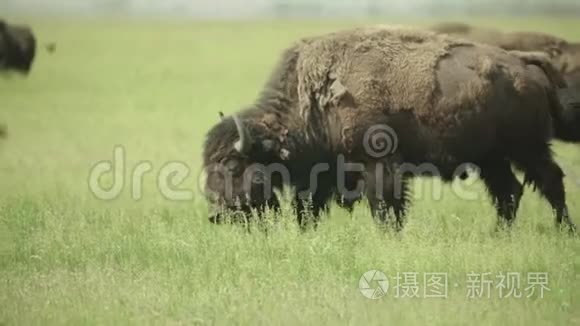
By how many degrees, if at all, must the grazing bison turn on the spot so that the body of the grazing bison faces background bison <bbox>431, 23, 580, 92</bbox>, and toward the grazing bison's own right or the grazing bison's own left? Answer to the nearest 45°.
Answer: approximately 135° to the grazing bison's own right

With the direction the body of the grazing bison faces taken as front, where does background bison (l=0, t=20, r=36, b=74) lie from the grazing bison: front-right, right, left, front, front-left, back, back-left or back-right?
front-right

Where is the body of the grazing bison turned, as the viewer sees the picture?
to the viewer's left
